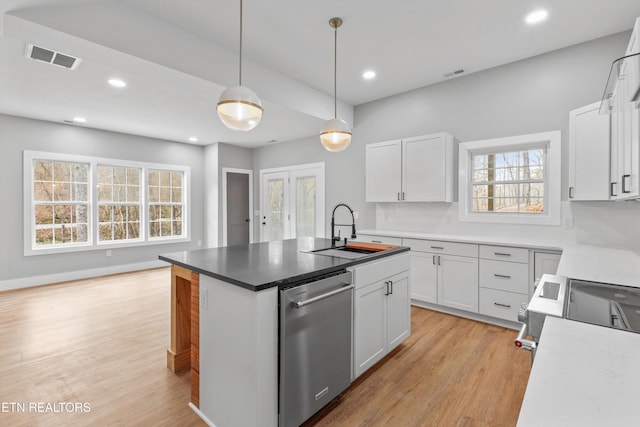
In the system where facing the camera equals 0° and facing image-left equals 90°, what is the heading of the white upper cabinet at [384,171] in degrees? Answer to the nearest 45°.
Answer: approximately 45°

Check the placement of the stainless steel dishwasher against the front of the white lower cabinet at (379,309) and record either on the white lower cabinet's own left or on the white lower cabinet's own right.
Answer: on the white lower cabinet's own right

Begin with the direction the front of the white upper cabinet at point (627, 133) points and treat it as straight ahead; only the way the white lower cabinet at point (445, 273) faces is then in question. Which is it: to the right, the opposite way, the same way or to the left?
to the left

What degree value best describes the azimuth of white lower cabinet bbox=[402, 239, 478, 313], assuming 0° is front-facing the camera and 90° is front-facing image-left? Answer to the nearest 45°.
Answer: approximately 45°

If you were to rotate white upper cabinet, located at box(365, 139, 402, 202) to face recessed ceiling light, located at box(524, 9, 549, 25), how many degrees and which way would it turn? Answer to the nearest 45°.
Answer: approximately 90° to its left

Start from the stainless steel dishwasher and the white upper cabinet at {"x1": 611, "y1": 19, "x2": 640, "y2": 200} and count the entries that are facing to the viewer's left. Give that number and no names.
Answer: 1

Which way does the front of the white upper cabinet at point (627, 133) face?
to the viewer's left

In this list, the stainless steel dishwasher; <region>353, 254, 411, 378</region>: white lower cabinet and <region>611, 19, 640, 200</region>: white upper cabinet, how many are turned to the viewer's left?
1

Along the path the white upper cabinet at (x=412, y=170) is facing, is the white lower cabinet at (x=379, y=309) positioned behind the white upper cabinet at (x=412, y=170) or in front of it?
in front

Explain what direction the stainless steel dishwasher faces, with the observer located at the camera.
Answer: facing the viewer and to the right of the viewer

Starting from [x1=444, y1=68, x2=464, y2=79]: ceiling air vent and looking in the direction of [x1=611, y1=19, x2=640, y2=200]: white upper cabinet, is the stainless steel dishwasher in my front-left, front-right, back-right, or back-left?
front-right
